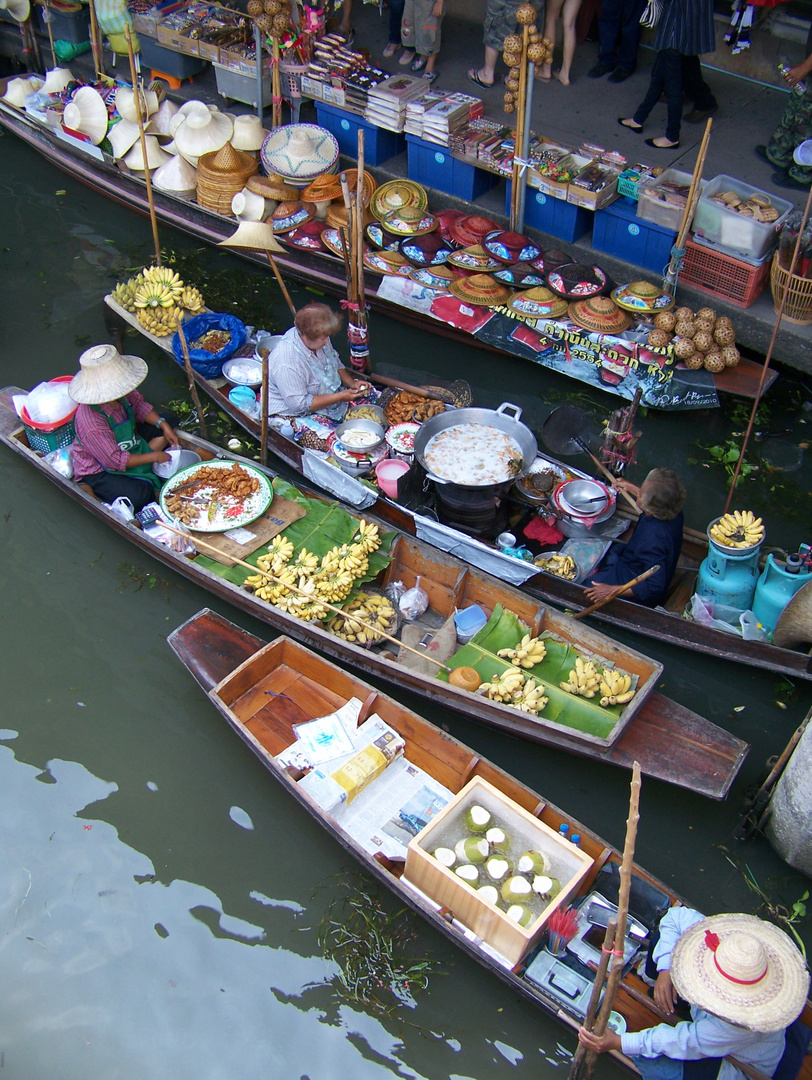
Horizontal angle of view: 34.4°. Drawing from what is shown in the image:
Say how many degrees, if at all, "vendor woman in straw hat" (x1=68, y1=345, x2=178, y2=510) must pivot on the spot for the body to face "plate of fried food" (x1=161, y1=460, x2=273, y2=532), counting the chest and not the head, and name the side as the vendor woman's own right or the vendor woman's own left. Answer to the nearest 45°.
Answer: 0° — they already face it

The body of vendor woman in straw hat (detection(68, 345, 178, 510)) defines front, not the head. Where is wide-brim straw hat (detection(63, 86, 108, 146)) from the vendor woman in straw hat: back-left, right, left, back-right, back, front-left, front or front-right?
back-left

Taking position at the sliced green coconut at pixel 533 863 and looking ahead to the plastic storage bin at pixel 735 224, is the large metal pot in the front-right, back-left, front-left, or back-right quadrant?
front-left

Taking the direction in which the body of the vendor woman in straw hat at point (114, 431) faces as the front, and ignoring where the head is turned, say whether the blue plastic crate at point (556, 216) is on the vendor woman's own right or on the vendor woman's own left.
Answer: on the vendor woman's own left

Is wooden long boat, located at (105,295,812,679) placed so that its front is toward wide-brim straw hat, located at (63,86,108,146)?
yes

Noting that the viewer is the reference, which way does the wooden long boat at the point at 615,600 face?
facing away from the viewer and to the left of the viewer

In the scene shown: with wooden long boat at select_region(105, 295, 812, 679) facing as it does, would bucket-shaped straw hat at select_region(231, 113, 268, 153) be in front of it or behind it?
in front

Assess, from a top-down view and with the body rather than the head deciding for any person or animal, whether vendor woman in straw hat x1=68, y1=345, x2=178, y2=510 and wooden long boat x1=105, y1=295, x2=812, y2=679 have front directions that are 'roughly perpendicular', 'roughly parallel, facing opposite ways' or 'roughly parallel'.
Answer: roughly parallel, facing opposite ways

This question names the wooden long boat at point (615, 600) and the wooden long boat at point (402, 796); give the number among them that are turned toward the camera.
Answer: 0

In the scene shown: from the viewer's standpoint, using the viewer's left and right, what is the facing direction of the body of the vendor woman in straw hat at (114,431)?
facing the viewer and to the right of the viewer

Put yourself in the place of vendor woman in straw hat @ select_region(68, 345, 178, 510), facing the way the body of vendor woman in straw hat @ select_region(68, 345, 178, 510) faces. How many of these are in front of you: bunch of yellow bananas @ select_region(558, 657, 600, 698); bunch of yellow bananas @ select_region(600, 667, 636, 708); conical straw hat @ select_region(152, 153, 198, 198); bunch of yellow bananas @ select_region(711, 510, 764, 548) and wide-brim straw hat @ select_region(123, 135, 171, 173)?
3

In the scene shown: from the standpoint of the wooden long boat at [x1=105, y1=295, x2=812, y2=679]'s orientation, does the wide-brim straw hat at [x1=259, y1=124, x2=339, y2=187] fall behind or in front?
in front
